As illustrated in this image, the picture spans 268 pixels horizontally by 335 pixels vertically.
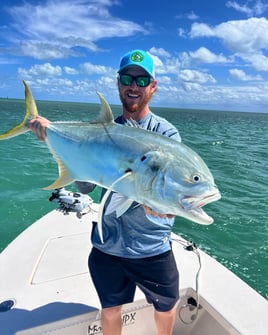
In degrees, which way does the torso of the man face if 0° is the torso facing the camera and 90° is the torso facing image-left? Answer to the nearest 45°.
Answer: approximately 0°
